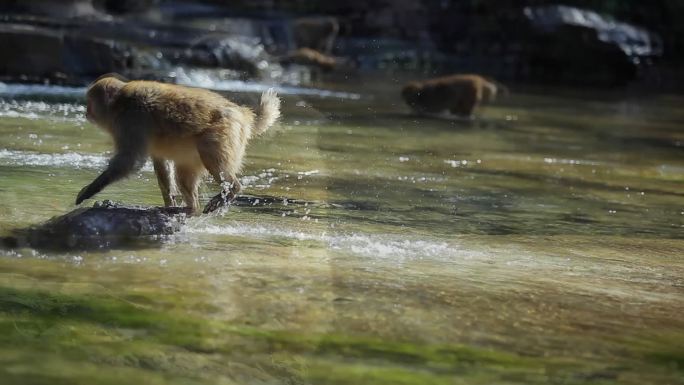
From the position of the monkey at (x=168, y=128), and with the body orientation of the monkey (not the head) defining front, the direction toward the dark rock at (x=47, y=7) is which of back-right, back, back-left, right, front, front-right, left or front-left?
right

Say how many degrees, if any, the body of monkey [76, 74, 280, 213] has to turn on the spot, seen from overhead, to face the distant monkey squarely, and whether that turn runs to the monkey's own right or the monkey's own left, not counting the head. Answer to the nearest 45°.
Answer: approximately 135° to the monkey's own right

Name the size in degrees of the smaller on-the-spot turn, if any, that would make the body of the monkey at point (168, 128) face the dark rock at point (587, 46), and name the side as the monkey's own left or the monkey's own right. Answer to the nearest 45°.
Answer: approximately 135° to the monkey's own right

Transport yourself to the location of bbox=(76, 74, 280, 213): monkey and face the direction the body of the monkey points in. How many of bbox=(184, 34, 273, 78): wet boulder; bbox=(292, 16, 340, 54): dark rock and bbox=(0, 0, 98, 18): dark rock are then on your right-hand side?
3

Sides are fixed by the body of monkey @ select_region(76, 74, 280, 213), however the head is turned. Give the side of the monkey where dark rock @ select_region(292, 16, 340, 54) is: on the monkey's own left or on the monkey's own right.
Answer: on the monkey's own right

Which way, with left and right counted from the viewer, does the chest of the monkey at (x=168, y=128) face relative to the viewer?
facing to the left of the viewer

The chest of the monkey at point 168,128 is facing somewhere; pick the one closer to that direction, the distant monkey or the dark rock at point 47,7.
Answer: the dark rock

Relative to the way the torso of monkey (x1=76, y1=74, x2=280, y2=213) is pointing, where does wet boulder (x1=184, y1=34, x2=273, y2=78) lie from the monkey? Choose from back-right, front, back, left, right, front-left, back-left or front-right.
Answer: right
